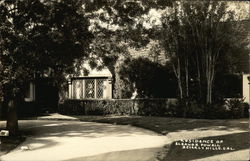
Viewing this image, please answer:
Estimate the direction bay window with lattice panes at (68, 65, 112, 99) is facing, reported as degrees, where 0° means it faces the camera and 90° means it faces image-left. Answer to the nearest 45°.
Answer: approximately 0°

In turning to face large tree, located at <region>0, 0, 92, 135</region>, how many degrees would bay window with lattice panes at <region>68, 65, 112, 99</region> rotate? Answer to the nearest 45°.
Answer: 0° — it already faces it

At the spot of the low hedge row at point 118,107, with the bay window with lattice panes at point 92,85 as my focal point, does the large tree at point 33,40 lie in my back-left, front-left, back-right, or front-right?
back-left

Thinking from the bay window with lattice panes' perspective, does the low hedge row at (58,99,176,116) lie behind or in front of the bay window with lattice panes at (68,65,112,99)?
in front
